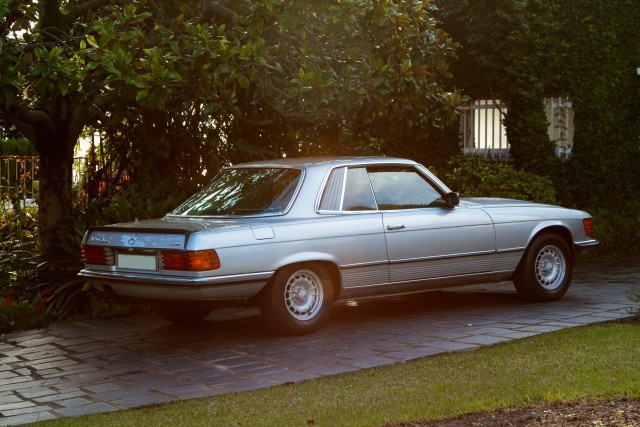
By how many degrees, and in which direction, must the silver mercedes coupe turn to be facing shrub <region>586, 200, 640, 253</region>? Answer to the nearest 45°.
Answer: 0° — it already faces it

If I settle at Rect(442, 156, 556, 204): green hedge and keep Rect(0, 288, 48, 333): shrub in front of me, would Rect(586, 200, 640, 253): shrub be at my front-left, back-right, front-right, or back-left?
back-left

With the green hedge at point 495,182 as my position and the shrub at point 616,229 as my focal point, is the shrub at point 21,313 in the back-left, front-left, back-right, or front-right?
back-right

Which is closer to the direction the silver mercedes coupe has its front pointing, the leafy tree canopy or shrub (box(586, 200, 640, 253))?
the shrub

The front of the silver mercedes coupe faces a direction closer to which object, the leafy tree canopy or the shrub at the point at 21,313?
the leafy tree canopy

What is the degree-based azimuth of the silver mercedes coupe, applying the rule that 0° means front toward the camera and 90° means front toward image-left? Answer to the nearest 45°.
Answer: approximately 225°

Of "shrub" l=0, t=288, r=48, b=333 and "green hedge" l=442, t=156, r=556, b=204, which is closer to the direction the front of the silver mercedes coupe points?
the green hedge

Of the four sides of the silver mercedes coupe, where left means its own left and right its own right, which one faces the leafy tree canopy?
left

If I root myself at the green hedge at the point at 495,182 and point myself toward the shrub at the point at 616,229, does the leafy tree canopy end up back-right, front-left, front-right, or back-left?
back-right

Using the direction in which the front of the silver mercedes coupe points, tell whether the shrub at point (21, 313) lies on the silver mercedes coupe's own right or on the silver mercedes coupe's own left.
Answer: on the silver mercedes coupe's own left
